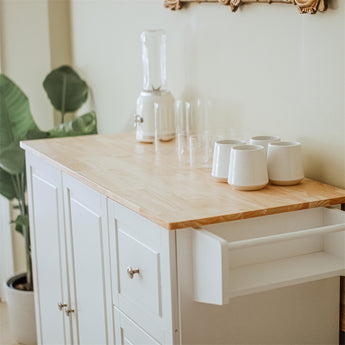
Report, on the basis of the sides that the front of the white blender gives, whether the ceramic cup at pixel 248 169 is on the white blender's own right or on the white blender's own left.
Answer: on the white blender's own left

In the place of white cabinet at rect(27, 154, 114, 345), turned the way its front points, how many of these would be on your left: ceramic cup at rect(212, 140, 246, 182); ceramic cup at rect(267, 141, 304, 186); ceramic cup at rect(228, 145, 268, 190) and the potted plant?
3

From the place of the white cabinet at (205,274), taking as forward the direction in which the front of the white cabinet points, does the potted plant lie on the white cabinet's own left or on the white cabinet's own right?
on the white cabinet's own right
